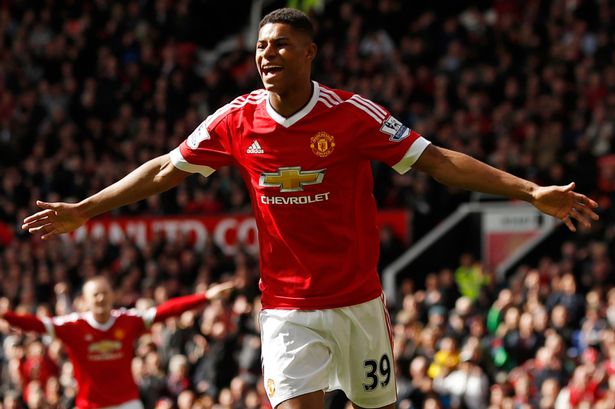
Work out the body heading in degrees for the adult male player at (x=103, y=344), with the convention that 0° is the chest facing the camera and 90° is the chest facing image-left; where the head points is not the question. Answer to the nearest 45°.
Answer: approximately 0°

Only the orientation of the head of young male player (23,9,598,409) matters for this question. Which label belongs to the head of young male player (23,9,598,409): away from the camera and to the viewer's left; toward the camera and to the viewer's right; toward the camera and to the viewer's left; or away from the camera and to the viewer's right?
toward the camera and to the viewer's left

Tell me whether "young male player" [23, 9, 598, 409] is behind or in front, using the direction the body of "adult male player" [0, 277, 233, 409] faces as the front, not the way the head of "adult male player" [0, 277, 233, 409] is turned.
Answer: in front
